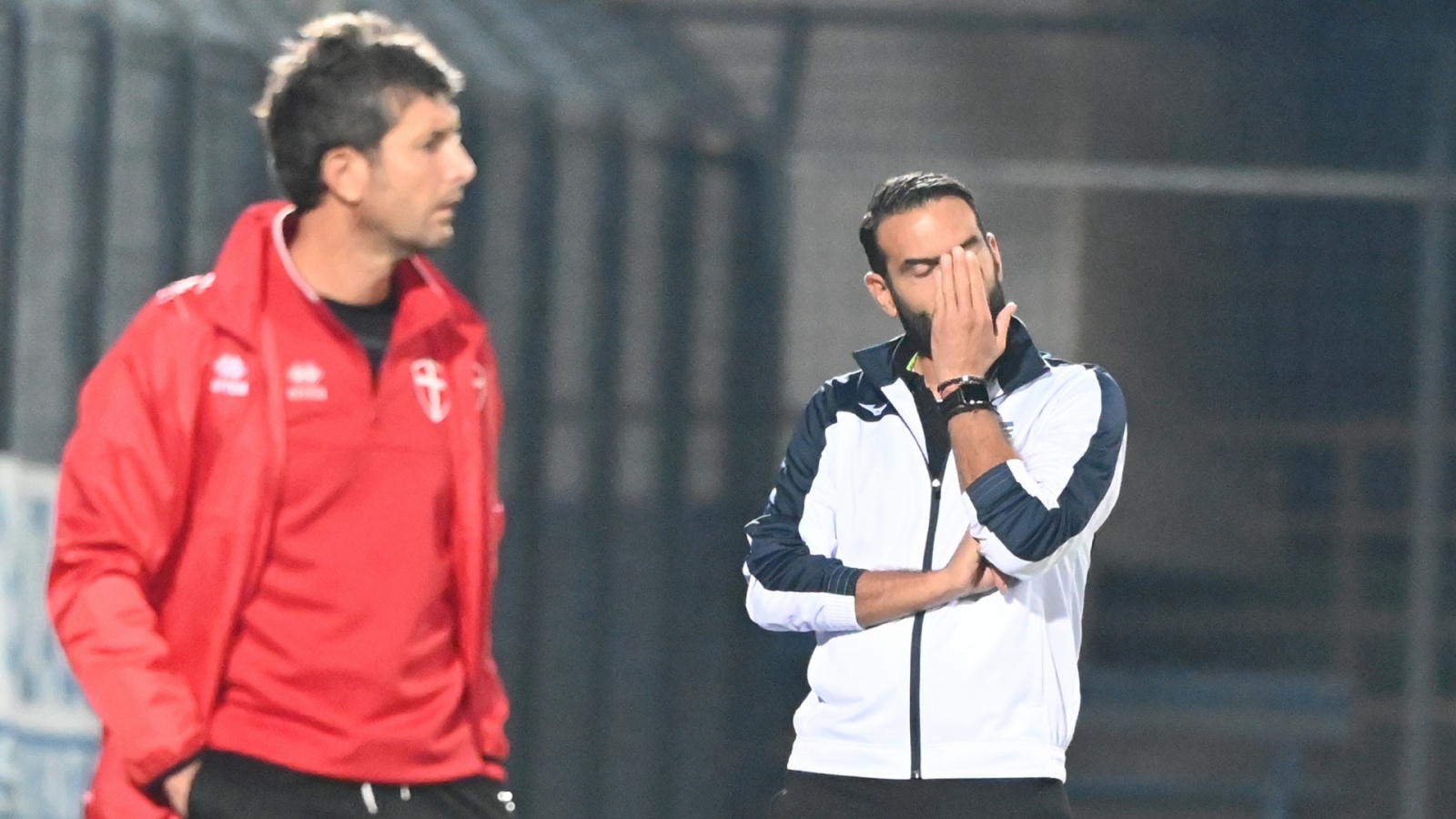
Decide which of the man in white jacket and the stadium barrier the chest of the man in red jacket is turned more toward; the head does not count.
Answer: the man in white jacket

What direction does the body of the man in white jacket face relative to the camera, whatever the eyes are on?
toward the camera

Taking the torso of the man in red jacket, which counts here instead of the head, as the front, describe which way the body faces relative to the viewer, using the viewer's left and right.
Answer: facing the viewer and to the right of the viewer

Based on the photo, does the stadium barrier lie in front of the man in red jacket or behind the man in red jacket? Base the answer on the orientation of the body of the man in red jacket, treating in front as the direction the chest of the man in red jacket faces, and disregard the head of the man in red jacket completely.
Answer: behind

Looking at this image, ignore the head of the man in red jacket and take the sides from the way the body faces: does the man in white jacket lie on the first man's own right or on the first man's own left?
on the first man's own left

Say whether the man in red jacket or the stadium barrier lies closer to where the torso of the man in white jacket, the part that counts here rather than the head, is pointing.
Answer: the man in red jacket

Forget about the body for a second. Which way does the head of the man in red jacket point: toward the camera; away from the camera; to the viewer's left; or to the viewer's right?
to the viewer's right

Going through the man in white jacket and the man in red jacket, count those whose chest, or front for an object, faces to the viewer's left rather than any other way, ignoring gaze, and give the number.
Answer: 0

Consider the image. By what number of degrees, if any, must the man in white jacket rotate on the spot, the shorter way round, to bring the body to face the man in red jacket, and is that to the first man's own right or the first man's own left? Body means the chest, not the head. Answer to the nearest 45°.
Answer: approximately 45° to the first man's own right
